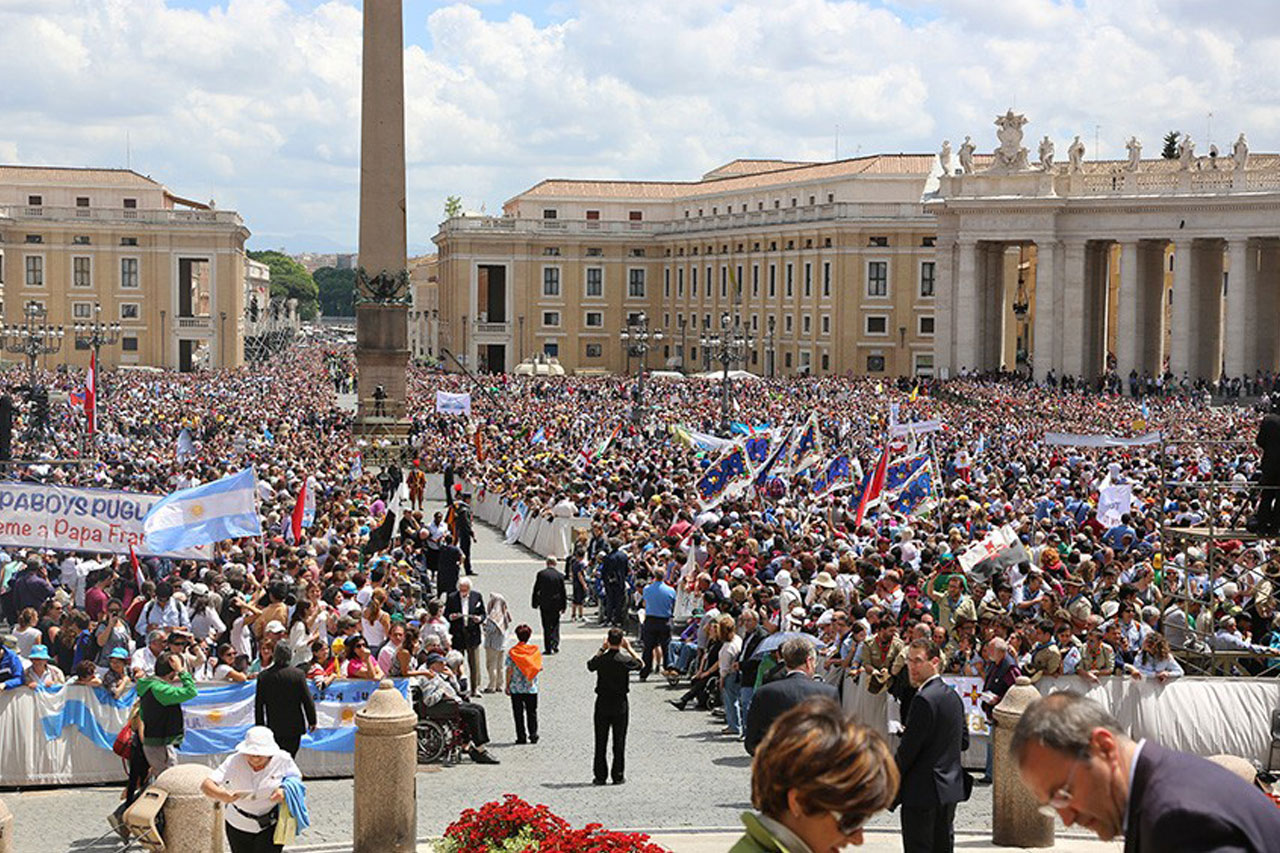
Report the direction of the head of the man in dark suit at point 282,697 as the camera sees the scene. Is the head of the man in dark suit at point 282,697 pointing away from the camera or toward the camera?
away from the camera

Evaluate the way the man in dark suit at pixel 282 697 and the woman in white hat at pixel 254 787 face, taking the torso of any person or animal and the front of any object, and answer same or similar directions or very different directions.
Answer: very different directions

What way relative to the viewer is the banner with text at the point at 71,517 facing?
toward the camera

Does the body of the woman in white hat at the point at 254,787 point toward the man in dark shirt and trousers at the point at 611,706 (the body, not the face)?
no

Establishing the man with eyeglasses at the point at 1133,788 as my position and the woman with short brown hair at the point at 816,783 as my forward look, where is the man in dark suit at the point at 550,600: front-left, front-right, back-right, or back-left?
front-right

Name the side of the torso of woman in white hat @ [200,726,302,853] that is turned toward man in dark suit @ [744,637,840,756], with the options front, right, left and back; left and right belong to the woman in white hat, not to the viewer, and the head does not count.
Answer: left

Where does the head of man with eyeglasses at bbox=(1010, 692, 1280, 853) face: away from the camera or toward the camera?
toward the camera

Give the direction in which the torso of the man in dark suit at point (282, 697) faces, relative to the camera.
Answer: away from the camera

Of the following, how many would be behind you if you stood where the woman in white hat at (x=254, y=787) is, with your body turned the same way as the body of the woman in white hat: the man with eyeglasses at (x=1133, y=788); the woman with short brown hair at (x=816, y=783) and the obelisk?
1

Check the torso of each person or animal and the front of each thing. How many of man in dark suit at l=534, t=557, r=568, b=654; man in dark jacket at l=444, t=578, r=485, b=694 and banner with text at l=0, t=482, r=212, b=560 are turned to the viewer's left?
0

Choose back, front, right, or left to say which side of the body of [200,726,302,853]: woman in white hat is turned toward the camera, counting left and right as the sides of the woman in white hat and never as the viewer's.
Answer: front

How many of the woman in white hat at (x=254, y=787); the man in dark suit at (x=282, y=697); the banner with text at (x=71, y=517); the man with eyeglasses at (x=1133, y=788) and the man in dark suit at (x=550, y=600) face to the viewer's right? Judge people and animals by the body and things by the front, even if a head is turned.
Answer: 0

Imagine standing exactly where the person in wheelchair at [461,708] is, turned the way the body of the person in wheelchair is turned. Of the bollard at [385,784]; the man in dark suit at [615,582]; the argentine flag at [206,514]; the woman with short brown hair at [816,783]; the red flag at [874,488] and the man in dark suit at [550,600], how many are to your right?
2

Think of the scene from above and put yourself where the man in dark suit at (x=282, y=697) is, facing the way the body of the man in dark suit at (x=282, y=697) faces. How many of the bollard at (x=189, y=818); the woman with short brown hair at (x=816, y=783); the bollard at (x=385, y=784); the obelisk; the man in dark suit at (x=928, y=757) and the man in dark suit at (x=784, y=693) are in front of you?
1

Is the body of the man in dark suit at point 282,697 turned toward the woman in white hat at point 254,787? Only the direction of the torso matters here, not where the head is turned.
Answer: no

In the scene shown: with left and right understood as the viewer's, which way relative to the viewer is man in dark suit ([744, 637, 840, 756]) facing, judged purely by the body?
facing away from the viewer and to the right of the viewer

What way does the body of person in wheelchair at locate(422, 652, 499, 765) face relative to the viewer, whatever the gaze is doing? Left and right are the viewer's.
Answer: facing to the right of the viewer

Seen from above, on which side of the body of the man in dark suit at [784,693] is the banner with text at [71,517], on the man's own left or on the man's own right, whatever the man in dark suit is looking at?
on the man's own left

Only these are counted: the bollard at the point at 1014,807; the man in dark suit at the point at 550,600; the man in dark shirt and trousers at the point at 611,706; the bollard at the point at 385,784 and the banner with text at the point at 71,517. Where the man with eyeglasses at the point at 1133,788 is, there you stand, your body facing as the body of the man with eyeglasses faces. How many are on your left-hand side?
0
